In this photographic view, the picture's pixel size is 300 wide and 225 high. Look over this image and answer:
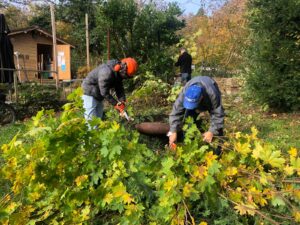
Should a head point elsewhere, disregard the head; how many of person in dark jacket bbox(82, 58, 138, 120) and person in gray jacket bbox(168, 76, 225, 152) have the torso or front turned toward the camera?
1

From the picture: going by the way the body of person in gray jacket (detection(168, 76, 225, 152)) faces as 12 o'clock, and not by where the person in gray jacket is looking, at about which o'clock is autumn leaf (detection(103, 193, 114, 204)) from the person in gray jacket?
The autumn leaf is roughly at 1 o'clock from the person in gray jacket.

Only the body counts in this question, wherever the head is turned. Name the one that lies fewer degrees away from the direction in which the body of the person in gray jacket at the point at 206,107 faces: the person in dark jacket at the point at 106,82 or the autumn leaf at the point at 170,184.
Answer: the autumn leaf

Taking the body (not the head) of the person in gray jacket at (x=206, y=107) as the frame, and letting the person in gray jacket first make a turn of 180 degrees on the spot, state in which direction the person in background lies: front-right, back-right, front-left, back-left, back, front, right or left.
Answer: front

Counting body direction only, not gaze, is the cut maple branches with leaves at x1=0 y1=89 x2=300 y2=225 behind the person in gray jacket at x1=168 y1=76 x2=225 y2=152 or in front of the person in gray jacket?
in front

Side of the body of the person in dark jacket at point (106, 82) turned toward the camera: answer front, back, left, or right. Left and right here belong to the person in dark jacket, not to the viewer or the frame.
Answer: right

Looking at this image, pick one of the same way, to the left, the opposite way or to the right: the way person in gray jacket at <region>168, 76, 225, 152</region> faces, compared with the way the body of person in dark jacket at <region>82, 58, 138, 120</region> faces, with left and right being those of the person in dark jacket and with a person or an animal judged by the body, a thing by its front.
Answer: to the right

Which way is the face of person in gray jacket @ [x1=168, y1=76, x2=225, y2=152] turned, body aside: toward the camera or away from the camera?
toward the camera

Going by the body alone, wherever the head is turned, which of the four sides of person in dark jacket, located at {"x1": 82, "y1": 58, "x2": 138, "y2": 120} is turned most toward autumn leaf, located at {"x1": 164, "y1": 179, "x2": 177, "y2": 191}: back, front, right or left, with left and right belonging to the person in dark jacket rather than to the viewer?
right

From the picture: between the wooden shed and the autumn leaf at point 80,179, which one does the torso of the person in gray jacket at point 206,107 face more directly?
the autumn leaf

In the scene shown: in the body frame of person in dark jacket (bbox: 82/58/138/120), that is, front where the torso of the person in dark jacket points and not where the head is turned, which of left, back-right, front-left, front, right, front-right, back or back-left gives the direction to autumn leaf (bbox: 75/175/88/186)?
right

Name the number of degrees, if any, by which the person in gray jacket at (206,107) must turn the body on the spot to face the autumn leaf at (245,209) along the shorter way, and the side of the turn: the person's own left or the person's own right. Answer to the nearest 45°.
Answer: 0° — they already face it

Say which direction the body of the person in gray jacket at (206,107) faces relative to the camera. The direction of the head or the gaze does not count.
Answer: toward the camera
